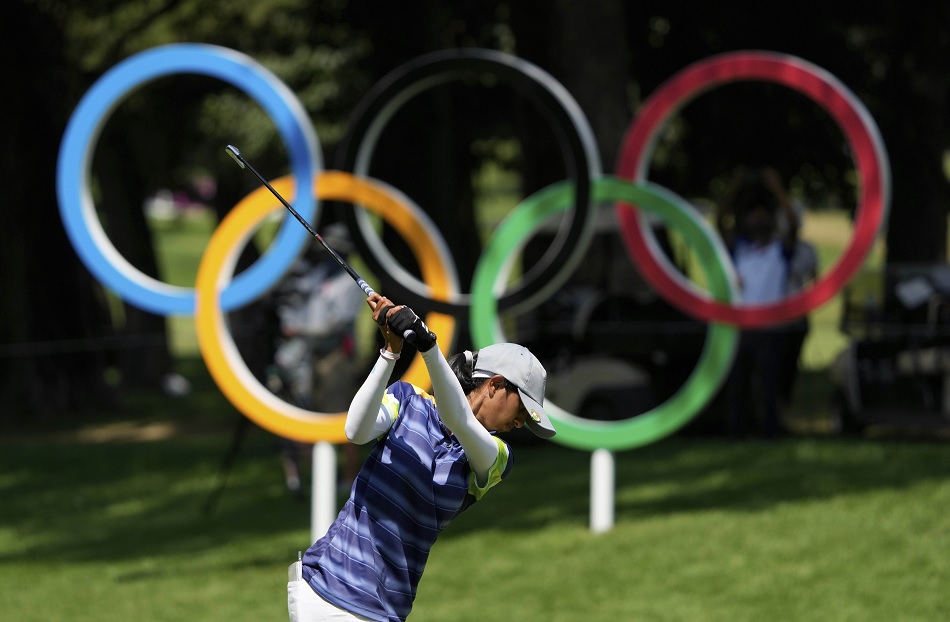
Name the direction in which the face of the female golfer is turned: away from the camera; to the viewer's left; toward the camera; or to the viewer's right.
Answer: to the viewer's right

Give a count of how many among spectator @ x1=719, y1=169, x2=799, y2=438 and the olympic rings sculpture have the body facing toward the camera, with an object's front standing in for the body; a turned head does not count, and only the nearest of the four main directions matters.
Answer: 2

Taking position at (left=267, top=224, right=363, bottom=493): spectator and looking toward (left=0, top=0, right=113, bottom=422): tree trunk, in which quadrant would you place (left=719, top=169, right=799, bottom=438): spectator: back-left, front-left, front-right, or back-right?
back-right

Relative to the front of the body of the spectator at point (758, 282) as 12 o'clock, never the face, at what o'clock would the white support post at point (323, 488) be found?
The white support post is roughly at 1 o'clock from the spectator.

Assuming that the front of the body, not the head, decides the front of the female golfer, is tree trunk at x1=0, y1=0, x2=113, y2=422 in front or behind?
behind

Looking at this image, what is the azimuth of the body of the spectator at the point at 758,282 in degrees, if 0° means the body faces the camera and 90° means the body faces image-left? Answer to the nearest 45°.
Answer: approximately 0°

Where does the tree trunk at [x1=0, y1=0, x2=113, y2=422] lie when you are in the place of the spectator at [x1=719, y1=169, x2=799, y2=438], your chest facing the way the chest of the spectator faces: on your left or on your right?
on your right

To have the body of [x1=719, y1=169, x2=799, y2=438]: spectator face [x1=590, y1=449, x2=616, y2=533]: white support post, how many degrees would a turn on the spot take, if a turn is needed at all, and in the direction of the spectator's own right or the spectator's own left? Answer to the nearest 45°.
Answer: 0° — they already face it
